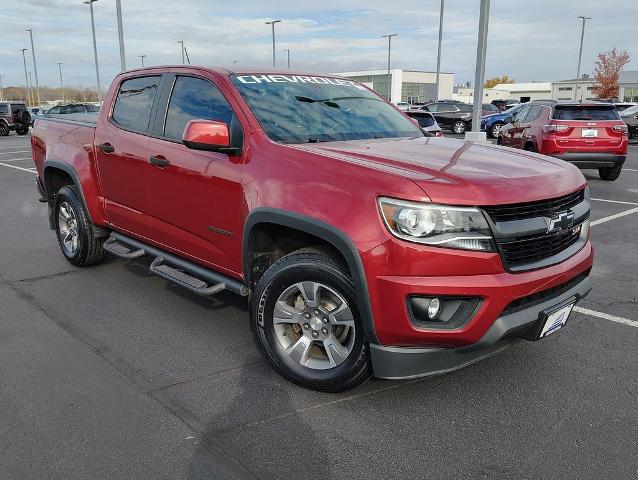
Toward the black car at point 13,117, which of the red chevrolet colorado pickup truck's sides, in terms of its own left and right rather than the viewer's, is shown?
back

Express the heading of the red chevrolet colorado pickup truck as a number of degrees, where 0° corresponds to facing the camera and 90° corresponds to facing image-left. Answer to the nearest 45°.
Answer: approximately 315°

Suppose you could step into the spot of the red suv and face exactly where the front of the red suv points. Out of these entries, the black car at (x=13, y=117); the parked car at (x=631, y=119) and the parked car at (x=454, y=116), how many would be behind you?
0

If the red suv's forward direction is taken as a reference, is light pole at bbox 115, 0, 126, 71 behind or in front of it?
in front

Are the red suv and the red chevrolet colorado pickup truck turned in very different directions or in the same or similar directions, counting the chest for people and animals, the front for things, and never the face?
very different directions

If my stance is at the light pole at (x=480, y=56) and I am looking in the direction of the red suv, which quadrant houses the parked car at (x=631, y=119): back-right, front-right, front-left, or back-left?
front-left

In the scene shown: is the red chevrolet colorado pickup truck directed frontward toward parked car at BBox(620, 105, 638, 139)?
no

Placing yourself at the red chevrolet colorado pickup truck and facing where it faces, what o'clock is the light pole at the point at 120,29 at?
The light pole is roughly at 7 o'clock from the red chevrolet colorado pickup truck.

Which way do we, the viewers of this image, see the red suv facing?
facing away from the viewer and to the left of the viewer

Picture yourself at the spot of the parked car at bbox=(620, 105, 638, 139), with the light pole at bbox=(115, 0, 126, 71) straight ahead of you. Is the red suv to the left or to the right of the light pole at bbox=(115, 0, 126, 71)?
left

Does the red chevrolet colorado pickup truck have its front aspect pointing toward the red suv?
no

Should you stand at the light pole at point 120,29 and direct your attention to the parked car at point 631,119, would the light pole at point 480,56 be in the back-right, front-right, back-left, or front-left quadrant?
front-right

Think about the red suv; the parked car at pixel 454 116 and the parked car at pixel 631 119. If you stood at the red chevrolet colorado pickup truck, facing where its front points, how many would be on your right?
0
